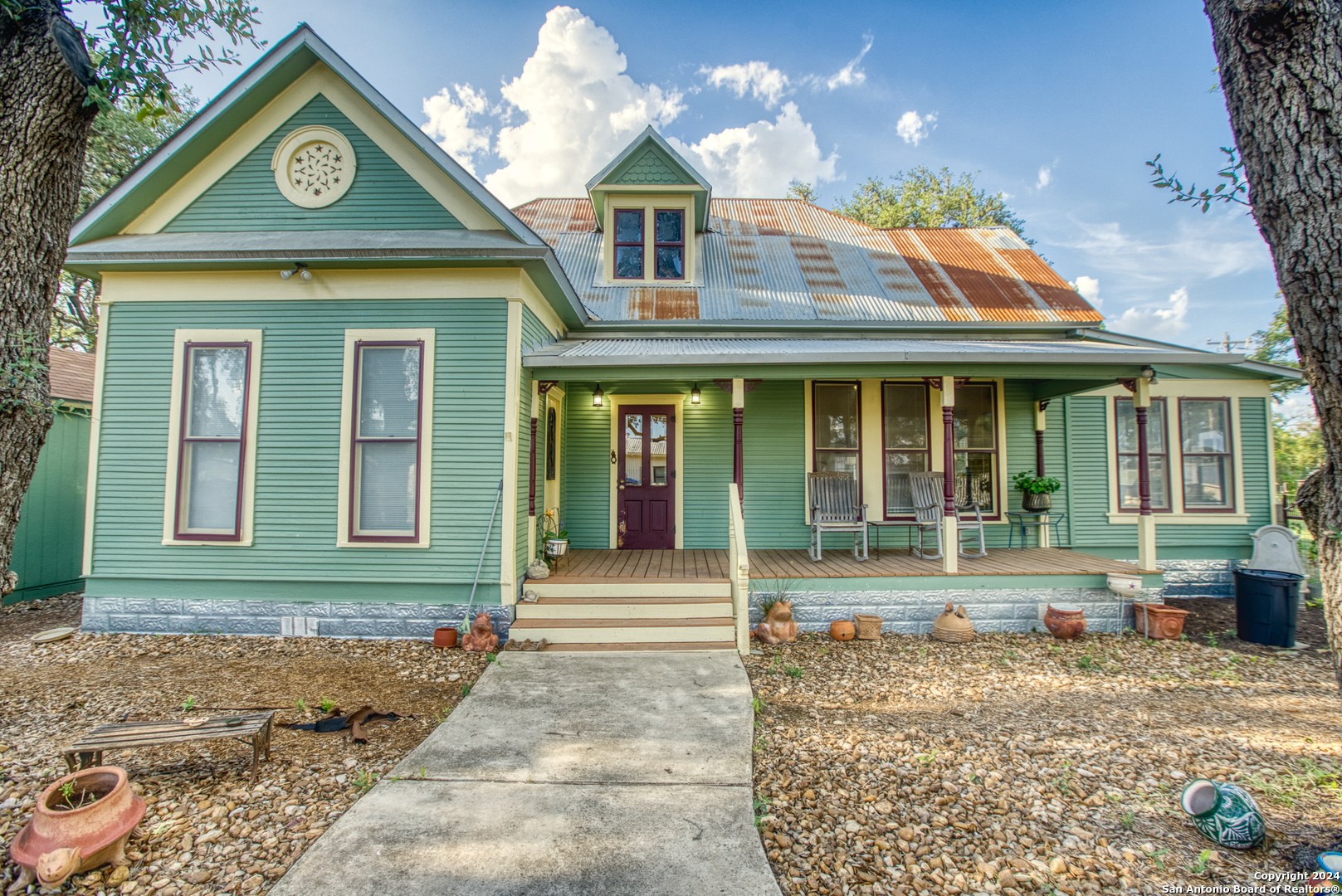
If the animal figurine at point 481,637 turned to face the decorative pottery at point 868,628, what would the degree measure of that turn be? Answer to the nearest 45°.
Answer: approximately 90° to its left

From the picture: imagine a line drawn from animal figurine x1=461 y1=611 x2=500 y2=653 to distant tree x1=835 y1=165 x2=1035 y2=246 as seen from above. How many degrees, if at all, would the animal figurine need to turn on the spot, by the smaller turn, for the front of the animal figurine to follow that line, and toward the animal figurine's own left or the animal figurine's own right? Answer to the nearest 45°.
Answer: approximately 135° to the animal figurine's own left

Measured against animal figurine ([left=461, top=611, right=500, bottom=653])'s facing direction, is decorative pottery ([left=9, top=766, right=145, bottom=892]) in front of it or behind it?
in front

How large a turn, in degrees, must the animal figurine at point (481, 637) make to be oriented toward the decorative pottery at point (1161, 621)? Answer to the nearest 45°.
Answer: approximately 90° to its left

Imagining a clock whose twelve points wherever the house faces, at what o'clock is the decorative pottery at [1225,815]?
The decorative pottery is roughly at 10 o'clock from the house.

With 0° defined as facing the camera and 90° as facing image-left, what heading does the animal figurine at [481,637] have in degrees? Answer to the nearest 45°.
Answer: approximately 0°

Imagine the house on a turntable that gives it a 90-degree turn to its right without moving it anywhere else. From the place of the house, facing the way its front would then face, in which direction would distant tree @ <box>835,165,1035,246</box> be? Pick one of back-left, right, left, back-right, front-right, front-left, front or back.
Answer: back-right

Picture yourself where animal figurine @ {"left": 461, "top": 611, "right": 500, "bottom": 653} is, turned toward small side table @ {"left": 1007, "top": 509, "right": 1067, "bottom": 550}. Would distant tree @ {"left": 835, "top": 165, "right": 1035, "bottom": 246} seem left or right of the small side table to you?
left

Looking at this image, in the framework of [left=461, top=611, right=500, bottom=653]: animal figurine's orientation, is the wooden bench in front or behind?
in front

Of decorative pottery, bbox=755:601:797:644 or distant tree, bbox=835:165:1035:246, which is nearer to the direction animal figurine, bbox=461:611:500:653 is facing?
the decorative pottery

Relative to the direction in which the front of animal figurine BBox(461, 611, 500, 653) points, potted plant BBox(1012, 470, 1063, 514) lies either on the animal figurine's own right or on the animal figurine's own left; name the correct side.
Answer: on the animal figurine's own left

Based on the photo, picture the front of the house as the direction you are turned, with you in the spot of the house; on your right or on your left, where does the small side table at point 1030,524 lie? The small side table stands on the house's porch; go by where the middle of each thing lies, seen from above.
on your left

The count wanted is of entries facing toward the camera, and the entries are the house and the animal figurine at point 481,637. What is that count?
2
